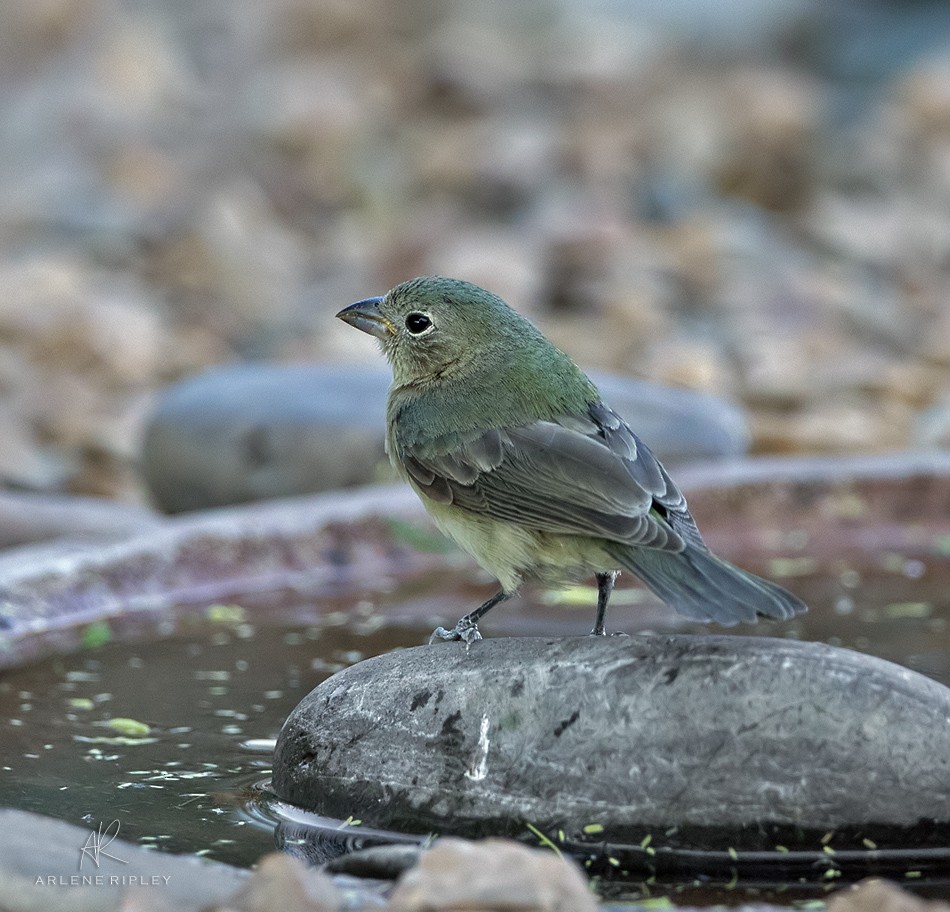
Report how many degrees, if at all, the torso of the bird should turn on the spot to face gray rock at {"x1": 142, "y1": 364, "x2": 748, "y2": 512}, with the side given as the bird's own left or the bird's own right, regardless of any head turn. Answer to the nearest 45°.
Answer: approximately 45° to the bird's own right

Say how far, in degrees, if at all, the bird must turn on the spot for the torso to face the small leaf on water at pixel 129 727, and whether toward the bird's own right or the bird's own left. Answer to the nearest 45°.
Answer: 0° — it already faces it

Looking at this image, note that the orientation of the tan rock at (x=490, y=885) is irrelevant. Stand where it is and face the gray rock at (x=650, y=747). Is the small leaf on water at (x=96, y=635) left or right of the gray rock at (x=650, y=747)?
left

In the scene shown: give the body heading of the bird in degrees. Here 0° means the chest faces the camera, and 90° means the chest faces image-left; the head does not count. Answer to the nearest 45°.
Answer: approximately 90°

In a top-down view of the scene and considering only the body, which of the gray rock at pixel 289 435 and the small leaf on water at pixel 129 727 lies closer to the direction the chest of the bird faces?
the small leaf on water
